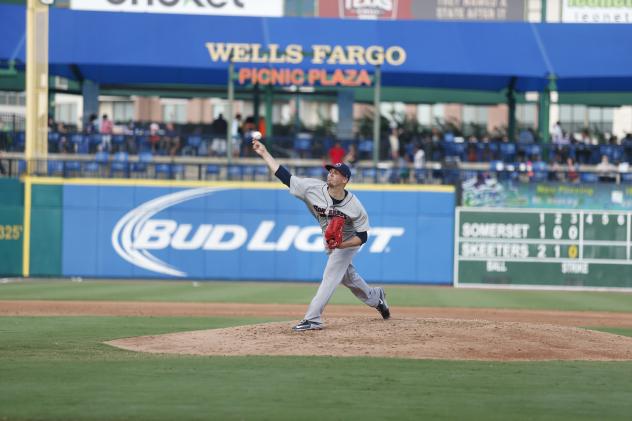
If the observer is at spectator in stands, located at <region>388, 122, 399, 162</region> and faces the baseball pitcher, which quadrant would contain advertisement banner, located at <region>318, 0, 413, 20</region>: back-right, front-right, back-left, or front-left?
back-right

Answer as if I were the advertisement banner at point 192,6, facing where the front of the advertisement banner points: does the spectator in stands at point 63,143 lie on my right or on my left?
on my right

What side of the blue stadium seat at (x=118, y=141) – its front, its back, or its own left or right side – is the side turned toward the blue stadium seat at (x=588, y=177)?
left

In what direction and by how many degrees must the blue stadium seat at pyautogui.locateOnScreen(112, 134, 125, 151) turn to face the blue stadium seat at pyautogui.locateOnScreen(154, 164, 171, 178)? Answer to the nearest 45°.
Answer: approximately 45° to its left

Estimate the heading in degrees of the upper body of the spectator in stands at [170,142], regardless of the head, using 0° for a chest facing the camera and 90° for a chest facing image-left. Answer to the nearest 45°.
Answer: approximately 0°

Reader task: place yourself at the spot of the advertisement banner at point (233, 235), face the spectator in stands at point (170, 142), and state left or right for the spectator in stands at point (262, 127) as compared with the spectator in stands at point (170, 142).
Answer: right

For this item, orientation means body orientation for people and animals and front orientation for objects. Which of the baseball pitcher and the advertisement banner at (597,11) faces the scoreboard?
the advertisement banner

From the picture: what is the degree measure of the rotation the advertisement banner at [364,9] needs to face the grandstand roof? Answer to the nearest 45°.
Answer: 0° — it already faces it

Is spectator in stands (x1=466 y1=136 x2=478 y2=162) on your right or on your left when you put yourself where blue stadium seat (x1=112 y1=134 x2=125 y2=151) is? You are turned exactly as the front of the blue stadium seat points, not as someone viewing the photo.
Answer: on your left
